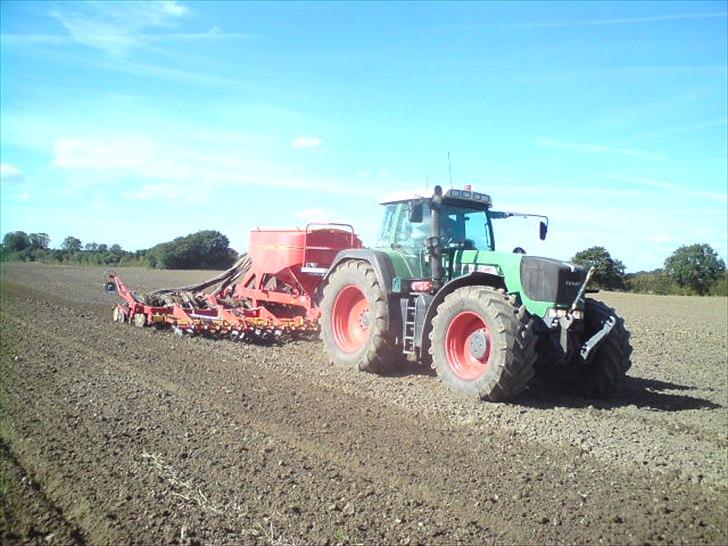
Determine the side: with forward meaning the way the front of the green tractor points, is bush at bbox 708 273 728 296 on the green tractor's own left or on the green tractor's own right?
on the green tractor's own left

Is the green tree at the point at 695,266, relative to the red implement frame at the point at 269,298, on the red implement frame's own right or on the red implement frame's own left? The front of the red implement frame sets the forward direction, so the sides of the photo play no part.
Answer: on the red implement frame's own left

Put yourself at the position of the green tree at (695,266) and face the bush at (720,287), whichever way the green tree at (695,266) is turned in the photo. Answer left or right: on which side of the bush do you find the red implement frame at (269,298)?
right

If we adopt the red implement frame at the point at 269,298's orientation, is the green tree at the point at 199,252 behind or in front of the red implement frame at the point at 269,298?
behind

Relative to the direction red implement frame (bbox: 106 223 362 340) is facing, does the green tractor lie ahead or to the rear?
ahead

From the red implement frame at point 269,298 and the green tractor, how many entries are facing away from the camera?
0

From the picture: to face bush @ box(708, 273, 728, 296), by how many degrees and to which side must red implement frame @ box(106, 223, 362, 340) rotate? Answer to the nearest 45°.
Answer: approximately 90° to its left

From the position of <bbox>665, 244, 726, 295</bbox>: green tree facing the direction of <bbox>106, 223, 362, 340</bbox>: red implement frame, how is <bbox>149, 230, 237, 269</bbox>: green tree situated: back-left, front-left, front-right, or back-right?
front-right

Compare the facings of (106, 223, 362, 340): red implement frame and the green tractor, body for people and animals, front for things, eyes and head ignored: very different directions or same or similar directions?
same or similar directions

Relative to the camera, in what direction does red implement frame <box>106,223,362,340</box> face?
facing the viewer and to the right of the viewer

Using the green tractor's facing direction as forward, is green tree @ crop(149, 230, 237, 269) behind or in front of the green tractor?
behind

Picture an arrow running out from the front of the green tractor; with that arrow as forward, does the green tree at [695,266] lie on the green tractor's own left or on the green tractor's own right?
on the green tractor's own left
